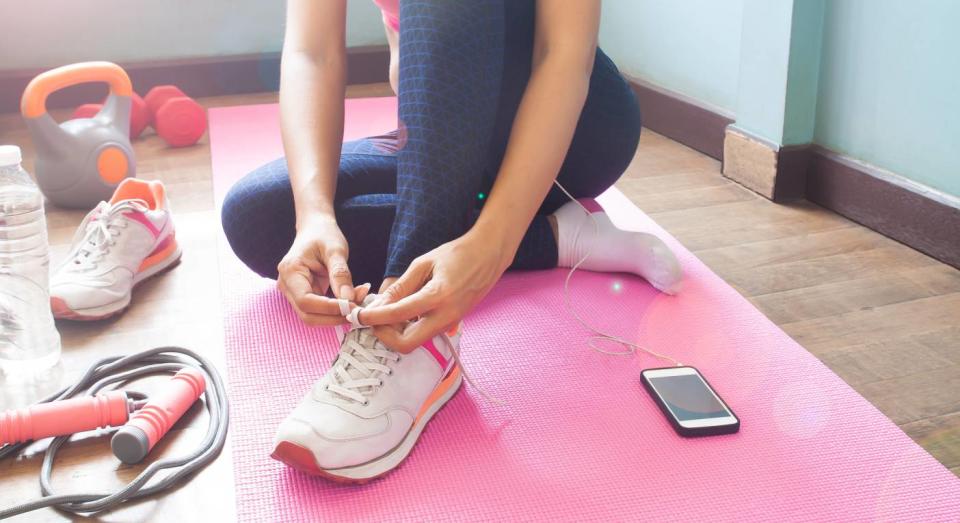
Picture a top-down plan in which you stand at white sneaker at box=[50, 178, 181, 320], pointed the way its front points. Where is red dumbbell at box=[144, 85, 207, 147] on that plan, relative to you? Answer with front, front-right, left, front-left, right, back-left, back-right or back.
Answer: back-right

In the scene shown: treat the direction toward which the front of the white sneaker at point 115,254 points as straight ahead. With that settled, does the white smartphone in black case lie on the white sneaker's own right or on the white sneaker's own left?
on the white sneaker's own left

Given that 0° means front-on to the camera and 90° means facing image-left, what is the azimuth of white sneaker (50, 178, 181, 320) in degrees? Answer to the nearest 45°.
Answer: approximately 45°

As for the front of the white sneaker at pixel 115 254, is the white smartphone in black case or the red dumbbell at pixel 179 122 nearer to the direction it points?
the white smartphone in black case
